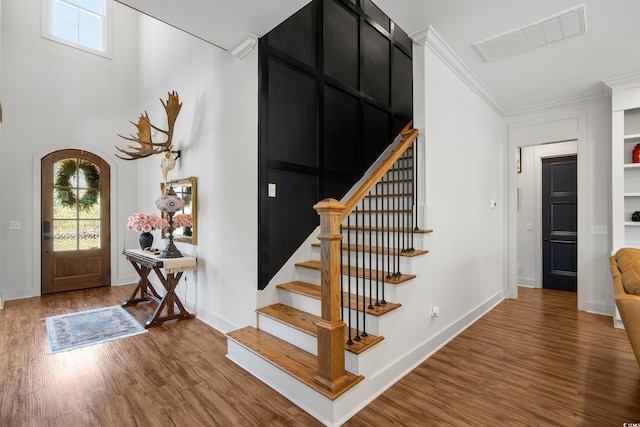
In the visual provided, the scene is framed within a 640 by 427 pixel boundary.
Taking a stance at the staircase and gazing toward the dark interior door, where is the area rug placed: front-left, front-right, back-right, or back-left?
back-left

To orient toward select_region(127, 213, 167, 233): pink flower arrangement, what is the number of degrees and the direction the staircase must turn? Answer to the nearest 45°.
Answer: approximately 90° to its right

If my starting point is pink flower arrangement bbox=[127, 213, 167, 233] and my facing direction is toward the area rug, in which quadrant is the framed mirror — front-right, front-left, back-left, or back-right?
back-left

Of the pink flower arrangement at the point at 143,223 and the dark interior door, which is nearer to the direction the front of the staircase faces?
the pink flower arrangement

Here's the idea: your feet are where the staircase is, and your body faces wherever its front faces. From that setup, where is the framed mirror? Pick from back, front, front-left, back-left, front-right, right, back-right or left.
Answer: right

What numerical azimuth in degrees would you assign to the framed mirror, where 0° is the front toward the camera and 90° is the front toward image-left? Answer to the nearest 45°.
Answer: approximately 45°

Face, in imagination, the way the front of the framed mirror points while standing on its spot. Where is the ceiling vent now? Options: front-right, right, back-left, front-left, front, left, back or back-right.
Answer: left

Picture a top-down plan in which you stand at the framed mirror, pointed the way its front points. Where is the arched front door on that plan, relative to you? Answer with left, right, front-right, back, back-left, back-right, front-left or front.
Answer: right

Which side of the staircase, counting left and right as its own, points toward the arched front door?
right

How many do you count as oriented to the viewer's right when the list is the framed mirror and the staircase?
0

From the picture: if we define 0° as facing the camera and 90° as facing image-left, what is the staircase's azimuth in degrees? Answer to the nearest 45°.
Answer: approximately 45°

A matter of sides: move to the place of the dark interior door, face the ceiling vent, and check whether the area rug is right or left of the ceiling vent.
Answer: right

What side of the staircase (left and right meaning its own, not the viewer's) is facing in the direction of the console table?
right
